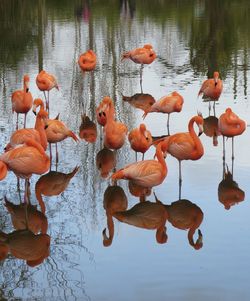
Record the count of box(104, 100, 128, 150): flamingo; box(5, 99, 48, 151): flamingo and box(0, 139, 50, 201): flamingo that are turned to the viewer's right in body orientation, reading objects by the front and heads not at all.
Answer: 2

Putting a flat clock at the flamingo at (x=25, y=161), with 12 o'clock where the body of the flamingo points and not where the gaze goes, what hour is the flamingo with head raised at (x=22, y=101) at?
The flamingo with head raised is roughly at 9 o'clock from the flamingo.

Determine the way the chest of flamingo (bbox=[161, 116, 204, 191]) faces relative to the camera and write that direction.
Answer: to the viewer's right

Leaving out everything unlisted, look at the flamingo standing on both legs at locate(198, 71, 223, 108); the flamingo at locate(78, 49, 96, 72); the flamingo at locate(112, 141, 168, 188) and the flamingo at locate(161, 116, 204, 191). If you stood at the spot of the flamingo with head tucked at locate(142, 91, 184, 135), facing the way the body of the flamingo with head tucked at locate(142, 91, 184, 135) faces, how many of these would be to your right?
2

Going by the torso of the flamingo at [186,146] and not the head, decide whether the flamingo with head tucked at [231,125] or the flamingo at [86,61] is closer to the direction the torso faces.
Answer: the flamingo with head tucked

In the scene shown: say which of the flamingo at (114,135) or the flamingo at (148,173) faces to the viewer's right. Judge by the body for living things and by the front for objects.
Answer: the flamingo at (148,173)

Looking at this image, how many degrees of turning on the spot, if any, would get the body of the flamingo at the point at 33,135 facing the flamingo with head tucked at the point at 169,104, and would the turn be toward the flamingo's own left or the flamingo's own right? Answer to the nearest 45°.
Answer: approximately 45° to the flamingo's own left

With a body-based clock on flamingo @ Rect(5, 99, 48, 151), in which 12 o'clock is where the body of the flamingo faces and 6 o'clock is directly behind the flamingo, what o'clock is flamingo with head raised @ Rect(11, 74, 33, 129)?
The flamingo with head raised is roughly at 9 o'clock from the flamingo.

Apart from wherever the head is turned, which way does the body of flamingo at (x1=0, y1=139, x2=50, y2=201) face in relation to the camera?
to the viewer's right

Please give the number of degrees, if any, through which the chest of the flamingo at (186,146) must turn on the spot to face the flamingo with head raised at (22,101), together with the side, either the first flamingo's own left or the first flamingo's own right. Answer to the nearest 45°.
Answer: approximately 135° to the first flamingo's own left

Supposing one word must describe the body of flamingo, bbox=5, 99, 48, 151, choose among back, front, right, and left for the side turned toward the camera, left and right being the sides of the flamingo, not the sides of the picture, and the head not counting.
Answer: right
